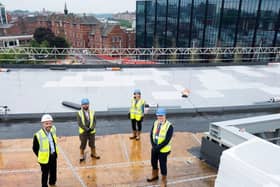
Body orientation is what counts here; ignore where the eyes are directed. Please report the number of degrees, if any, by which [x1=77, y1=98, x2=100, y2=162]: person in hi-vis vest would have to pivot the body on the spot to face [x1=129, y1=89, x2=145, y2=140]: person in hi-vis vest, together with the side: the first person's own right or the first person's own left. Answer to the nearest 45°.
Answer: approximately 135° to the first person's own left

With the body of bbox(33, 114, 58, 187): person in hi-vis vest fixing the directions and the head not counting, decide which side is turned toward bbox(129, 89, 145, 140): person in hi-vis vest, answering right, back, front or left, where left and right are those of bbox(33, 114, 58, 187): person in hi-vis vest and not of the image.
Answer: left

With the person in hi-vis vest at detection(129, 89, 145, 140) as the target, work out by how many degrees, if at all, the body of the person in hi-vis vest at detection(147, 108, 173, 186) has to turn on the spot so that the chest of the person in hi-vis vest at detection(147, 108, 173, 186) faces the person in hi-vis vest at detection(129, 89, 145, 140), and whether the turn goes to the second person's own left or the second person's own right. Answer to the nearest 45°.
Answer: approximately 135° to the second person's own right

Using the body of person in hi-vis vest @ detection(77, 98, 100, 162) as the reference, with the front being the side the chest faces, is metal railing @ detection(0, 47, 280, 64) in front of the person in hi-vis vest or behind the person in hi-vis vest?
behind

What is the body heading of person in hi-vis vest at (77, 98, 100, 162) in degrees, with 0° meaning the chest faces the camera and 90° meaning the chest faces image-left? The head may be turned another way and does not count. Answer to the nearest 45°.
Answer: approximately 0°

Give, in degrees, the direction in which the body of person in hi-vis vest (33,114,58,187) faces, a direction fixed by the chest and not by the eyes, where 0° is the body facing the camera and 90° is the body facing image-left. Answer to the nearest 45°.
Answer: approximately 315°

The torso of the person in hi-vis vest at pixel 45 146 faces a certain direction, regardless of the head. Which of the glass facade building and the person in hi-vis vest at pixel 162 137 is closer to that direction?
the person in hi-vis vest

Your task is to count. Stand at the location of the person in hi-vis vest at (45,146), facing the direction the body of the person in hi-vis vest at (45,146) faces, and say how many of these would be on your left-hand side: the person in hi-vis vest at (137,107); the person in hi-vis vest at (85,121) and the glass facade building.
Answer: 3
